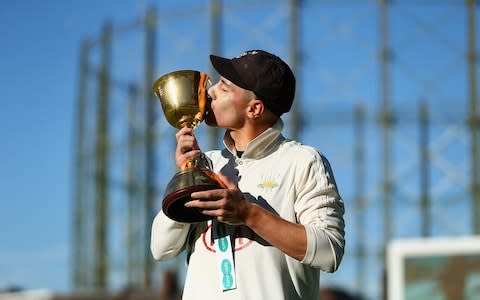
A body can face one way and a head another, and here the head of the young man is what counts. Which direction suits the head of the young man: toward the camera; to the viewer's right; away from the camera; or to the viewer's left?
to the viewer's left

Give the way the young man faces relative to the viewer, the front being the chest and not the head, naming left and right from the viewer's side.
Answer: facing the viewer and to the left of the viewer
